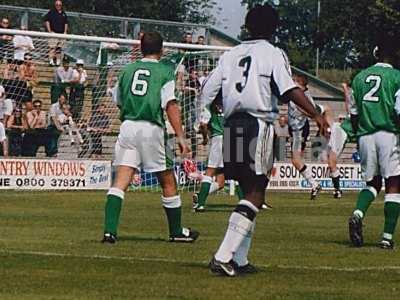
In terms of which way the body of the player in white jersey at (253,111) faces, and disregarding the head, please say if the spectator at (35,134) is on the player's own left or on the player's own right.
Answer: on the player's own left

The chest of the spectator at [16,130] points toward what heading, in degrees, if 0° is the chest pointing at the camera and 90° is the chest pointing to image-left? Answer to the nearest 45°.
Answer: approximately 0°

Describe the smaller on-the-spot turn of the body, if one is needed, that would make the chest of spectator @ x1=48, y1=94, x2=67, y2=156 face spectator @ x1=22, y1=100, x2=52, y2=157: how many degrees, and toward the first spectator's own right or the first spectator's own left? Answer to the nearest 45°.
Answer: approximately 135° to the first spectator's own right

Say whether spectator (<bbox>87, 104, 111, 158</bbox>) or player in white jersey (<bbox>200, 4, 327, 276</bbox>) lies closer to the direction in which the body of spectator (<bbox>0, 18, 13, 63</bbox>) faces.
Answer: the player in white jersey

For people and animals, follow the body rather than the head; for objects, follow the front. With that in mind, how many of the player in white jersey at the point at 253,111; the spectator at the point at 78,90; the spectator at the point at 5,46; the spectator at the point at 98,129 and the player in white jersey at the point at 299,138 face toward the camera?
3
